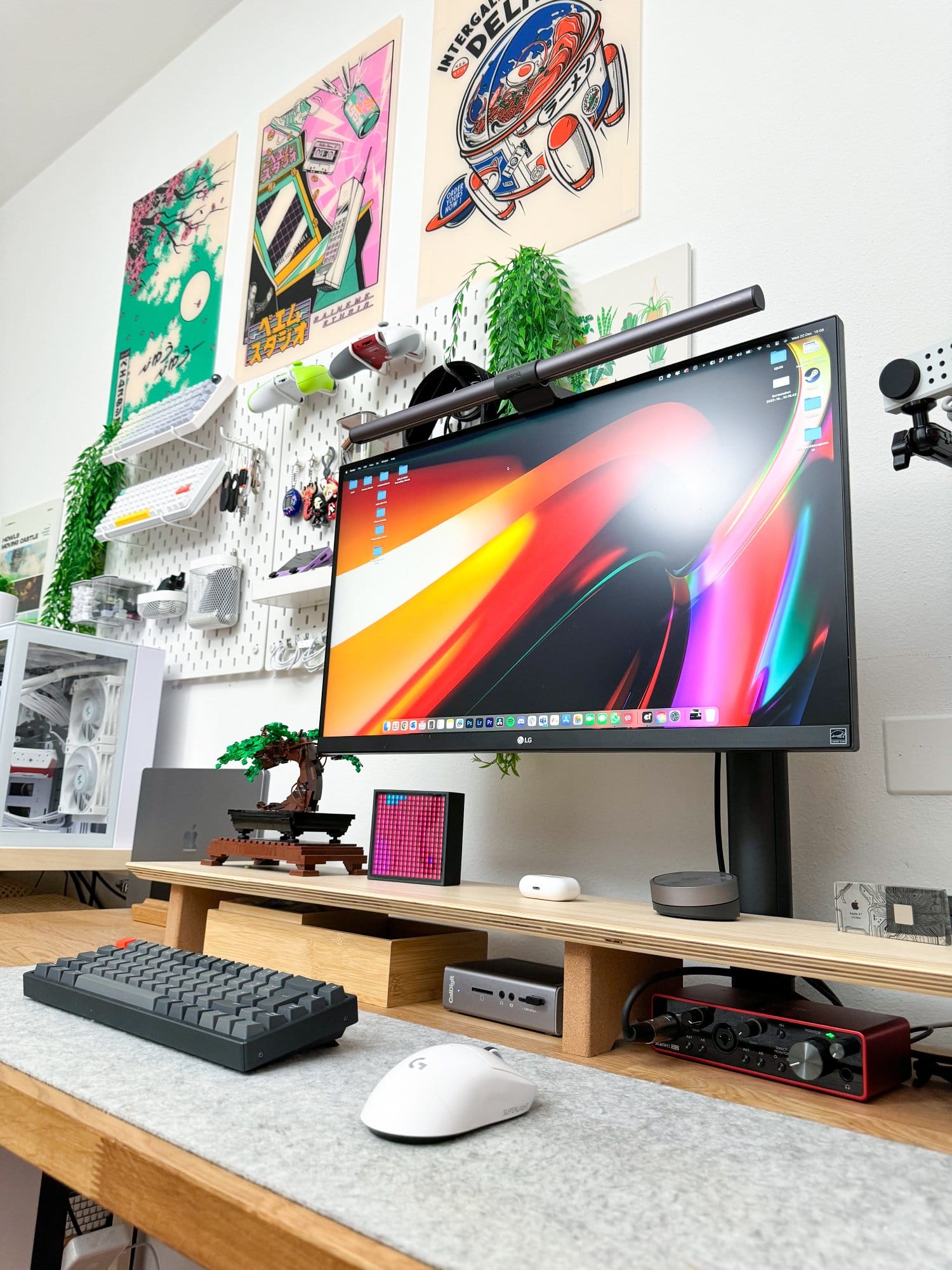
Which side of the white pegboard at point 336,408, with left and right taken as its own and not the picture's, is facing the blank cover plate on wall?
left

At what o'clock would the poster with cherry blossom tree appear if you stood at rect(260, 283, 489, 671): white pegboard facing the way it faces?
The poster with cherry blossom tree is roughly at 3 o'clock from the white pegboard.

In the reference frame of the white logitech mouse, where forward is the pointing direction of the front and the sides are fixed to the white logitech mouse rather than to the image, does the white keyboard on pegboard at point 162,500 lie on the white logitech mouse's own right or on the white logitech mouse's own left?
on the white logitech mouse's own left

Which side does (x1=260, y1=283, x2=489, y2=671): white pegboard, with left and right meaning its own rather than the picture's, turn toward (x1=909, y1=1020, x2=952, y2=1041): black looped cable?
left

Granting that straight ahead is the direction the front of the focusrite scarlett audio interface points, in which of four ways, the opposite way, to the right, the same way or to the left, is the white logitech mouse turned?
the opposite way

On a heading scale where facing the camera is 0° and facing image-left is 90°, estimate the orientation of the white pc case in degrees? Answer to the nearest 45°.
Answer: approximately 270°
